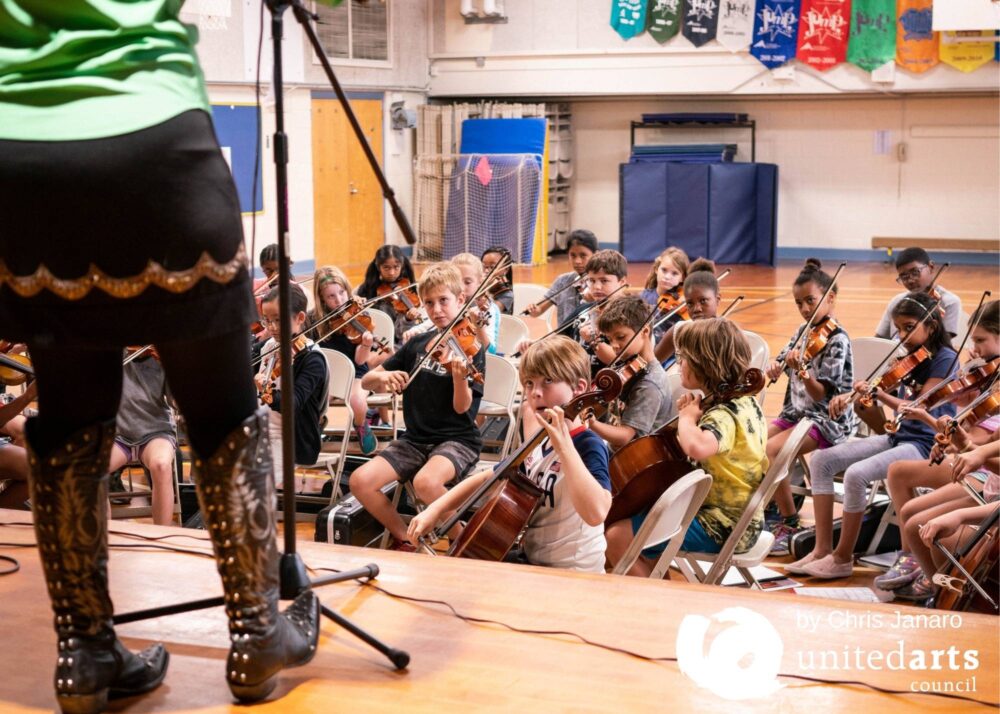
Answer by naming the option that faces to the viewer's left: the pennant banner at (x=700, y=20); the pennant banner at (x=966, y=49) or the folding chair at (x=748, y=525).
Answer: the folding chair

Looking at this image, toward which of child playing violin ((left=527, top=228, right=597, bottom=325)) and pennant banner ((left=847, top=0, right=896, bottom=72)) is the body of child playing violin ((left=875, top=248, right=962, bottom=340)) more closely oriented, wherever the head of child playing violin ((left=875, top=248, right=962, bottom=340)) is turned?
the child playing violin

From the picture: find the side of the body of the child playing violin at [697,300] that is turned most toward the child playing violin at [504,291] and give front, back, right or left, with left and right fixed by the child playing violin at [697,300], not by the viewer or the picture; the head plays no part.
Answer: right

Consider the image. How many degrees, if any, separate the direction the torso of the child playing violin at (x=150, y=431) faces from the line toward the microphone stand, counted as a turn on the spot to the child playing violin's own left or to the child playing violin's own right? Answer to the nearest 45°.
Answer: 0° — they already face it

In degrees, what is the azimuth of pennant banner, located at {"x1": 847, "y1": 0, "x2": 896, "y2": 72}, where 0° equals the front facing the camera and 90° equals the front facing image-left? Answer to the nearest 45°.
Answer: approximately 0°

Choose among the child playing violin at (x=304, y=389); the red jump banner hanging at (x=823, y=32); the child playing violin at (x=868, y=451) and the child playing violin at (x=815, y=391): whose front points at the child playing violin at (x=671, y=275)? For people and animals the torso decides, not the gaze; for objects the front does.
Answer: the red jump banner hanging

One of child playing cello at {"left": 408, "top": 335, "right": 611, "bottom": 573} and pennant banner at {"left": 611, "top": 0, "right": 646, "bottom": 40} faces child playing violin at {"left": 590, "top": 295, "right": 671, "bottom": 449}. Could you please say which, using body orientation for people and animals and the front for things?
the pennant banner

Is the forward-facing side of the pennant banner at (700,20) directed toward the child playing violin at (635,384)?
yes
